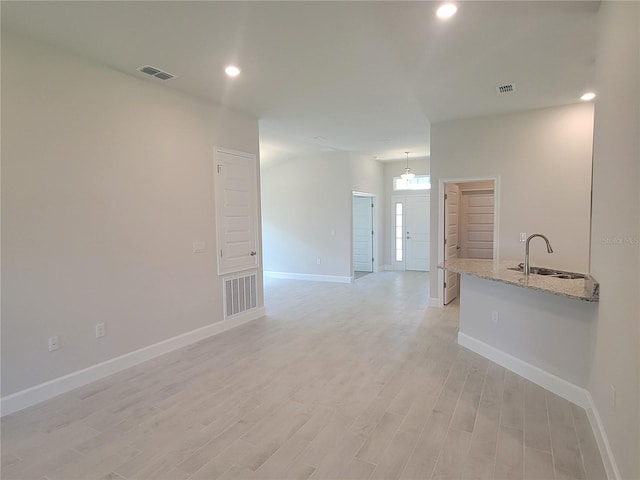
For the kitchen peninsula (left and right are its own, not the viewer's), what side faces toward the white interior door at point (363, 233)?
right

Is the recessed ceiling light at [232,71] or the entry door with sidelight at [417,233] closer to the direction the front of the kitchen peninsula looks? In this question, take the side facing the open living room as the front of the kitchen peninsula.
the recessed ceiling light

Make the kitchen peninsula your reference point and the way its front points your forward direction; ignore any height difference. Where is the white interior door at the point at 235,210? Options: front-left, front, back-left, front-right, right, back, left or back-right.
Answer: front-right

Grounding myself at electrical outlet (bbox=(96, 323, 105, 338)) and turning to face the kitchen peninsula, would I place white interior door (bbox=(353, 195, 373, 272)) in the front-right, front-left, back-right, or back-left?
front-left

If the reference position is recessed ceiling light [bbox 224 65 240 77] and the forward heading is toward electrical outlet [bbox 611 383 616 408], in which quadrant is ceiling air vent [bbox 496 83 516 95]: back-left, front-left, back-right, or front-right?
front-left

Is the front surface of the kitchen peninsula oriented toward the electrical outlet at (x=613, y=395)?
no

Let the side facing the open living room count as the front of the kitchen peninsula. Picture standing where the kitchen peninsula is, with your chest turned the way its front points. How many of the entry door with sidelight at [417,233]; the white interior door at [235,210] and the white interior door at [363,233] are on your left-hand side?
0

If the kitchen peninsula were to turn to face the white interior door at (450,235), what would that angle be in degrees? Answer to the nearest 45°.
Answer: approximately 90° to its right

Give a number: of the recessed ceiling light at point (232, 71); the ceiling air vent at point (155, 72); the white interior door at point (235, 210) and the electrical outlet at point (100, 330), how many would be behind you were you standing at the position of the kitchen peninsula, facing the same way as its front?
0

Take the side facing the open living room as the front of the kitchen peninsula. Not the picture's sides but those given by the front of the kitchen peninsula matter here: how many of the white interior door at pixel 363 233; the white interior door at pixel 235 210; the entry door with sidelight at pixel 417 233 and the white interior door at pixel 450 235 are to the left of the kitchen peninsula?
0

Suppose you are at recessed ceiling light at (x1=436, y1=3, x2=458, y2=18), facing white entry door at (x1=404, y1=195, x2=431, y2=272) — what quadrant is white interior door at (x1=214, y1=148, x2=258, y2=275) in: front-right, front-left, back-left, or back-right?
front-left
